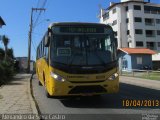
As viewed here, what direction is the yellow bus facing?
toward the camera
